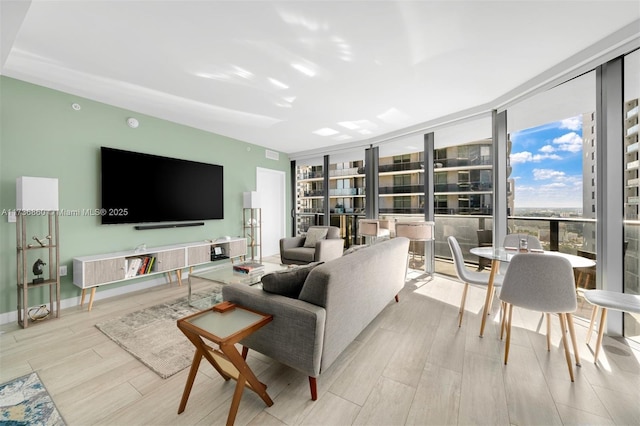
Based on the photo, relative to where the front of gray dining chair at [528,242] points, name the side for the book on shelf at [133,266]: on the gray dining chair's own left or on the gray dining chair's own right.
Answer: on the gray dining chair's own right

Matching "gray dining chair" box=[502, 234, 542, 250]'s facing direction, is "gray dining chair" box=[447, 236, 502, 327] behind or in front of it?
in front

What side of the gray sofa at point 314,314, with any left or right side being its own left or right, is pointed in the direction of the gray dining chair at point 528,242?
right

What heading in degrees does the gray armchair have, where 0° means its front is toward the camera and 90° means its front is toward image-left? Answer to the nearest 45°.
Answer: approximately 45°

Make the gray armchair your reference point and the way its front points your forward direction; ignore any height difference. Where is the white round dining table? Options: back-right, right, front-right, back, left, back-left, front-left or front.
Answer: left

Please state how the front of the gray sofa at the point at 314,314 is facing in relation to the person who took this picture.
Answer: facing away from the viewer and to the left of the viewer

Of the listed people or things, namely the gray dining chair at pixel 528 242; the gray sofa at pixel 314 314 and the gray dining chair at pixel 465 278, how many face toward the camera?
1

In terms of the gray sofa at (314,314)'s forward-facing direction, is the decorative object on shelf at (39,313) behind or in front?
in front

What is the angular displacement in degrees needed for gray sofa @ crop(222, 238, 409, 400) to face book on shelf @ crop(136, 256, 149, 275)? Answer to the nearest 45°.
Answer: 0° — it already faces it

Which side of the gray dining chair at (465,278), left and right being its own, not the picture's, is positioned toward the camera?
right

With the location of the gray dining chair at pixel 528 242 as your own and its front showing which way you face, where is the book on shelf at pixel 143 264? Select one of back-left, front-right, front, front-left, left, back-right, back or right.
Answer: front-right

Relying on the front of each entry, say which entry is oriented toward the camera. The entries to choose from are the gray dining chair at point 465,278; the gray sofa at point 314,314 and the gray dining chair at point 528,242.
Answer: the gray dining chair at point 528,242

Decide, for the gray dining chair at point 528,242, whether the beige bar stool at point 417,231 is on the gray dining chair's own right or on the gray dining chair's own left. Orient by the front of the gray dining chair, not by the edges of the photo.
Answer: on the gray dining chair's own right

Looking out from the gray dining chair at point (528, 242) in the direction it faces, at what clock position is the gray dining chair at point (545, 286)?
the gray dining chair at point (545, 286) is roughly at 12 o'clock from the gray dining chair at point (528, 242).

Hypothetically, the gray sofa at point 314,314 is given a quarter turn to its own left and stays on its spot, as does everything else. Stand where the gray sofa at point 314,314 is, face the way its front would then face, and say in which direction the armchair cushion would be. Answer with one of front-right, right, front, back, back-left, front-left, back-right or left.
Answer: back-right

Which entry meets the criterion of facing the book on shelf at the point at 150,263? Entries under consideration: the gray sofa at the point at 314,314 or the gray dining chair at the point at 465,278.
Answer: the gray sofa
